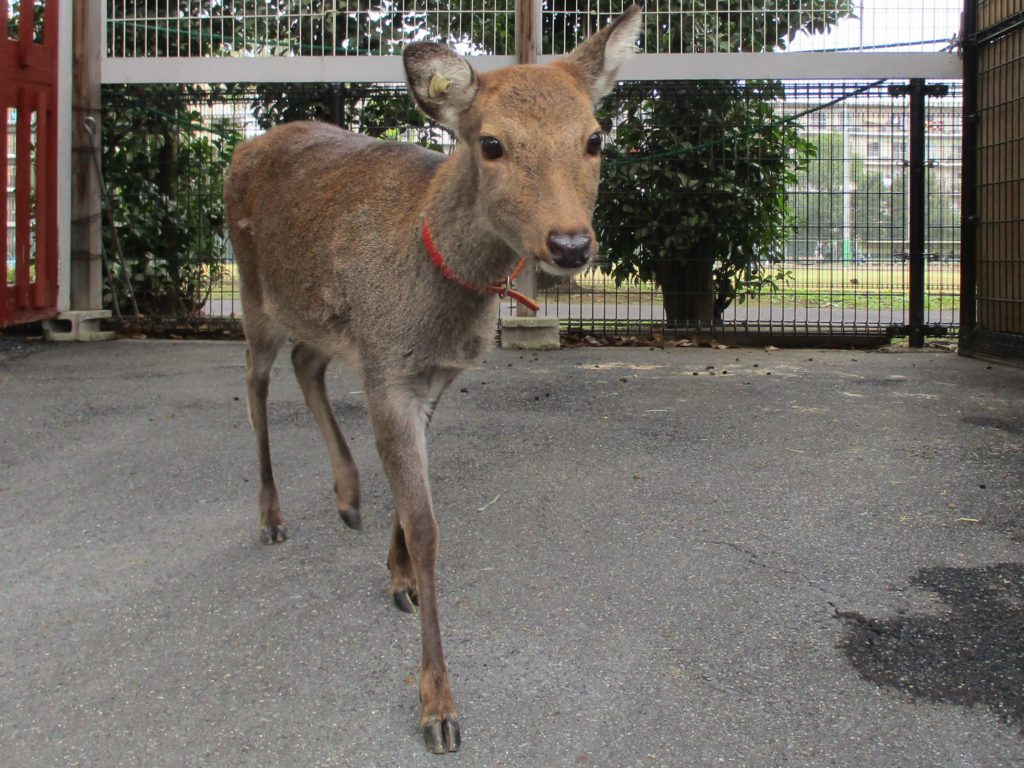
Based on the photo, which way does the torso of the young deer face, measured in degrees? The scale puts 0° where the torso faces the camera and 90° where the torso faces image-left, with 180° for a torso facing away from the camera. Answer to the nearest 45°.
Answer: approximately 315°

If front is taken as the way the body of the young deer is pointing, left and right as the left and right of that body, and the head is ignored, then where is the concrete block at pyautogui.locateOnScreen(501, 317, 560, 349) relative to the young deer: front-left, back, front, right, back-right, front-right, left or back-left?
back-left

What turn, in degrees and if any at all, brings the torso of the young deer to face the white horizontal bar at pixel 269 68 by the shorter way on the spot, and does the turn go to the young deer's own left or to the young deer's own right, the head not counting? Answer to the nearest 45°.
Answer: approximately 135° to the young deer's own left

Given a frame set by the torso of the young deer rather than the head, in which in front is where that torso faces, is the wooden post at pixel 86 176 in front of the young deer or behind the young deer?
behind

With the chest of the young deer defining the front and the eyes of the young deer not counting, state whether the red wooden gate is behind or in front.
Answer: behind

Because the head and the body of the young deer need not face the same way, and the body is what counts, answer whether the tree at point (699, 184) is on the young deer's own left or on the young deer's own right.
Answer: on the young deer's own left

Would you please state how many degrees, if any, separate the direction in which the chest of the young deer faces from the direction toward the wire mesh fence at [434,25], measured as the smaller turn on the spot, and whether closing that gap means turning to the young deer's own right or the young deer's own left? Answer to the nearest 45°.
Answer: approximately 135° to the young deer's own left
